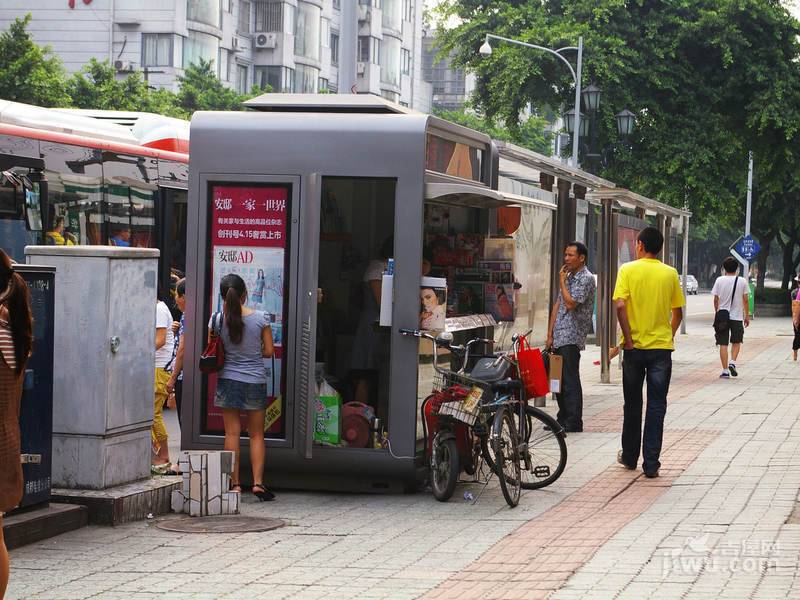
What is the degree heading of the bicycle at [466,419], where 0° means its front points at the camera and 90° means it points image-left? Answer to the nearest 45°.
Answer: approximately 45°

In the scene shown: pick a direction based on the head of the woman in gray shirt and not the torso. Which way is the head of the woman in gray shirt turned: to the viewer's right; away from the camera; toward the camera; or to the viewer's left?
away from the camera

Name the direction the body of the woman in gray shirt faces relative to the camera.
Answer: away from the camera

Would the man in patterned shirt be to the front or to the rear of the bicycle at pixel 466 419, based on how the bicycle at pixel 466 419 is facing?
to the rear

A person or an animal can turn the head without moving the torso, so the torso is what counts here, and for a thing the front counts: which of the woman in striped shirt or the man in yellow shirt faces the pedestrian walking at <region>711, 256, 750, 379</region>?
the man in yellow shirt

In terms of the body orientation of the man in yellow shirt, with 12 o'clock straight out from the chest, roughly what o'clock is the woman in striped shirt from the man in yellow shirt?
The woman in striped shirt is roughly at 7 o'clock from the man in yellow shirt.
